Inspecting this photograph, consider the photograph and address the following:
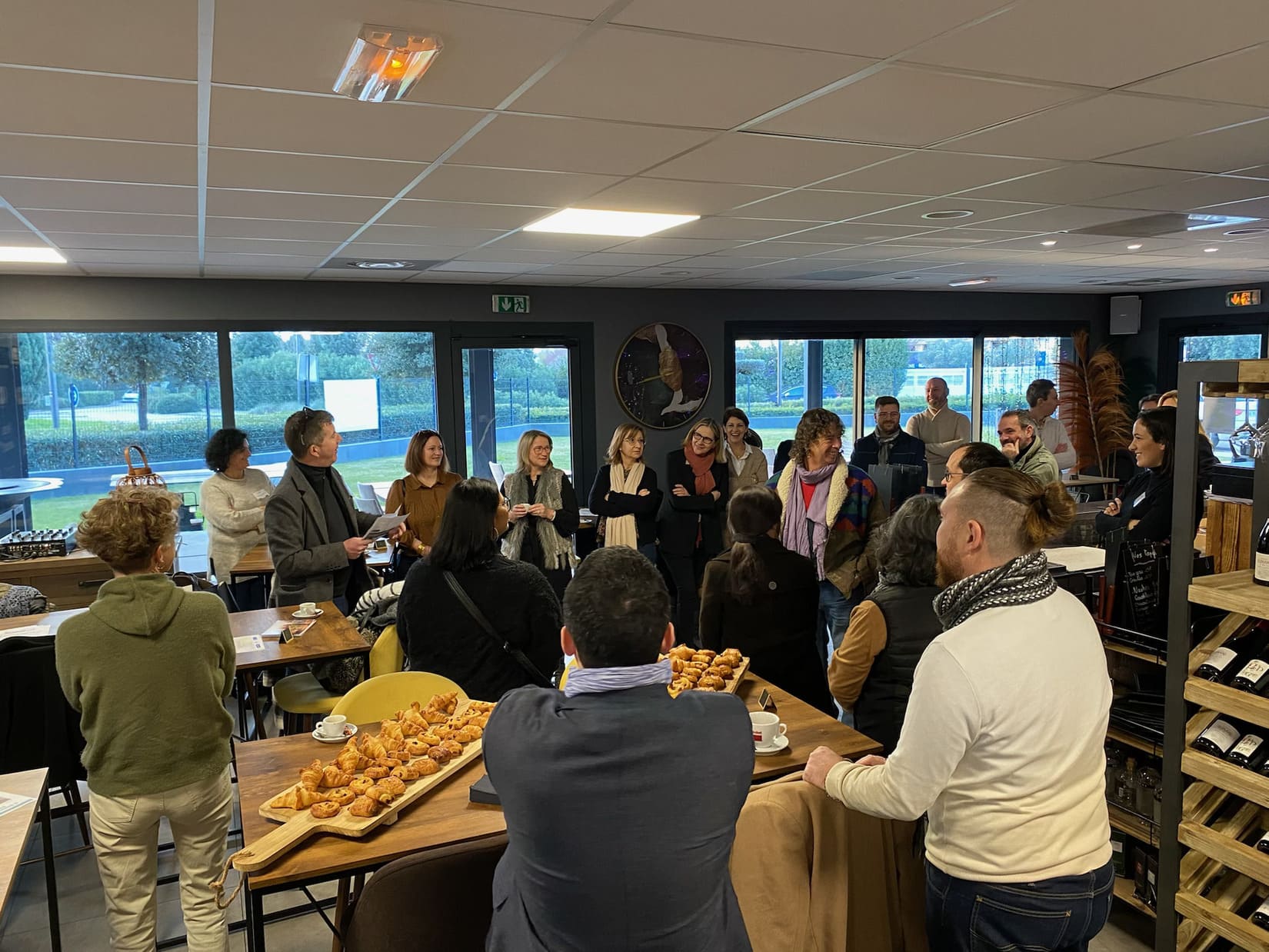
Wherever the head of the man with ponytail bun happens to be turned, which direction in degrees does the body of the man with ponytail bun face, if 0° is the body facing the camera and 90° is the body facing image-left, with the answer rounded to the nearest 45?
approximately 135°

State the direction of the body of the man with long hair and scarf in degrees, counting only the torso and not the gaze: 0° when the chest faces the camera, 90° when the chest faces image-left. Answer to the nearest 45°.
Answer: approximately 45°

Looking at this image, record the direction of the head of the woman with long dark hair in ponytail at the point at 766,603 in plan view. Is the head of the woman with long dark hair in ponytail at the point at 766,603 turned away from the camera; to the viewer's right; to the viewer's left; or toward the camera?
away from the camera

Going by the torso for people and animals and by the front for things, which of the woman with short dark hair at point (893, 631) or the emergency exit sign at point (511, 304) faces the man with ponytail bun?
the emergency exit sign

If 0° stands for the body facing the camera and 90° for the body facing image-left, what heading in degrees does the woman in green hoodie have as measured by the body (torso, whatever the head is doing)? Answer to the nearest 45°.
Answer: approximately 180°

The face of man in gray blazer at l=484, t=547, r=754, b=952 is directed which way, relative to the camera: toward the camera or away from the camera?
away from the camera

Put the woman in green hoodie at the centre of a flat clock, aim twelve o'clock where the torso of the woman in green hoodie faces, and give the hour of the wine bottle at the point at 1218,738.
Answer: The wine bottle is roughly at 4 o'clock from the woman in green hoodie.

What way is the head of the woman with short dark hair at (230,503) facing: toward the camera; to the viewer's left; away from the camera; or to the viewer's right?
to the viewer's right

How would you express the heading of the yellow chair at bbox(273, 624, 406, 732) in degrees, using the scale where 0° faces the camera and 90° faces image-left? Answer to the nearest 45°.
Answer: approximately 45°

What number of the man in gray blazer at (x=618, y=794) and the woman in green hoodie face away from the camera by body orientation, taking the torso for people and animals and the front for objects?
2

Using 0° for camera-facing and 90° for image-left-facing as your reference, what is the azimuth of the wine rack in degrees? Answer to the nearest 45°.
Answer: approximately 45°

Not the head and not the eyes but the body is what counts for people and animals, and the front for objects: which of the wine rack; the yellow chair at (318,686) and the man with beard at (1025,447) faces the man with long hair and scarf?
the man with beard

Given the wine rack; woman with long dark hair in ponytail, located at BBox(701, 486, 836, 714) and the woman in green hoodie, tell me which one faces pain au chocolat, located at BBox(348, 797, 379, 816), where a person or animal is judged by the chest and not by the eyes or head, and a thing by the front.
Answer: the wine rack
